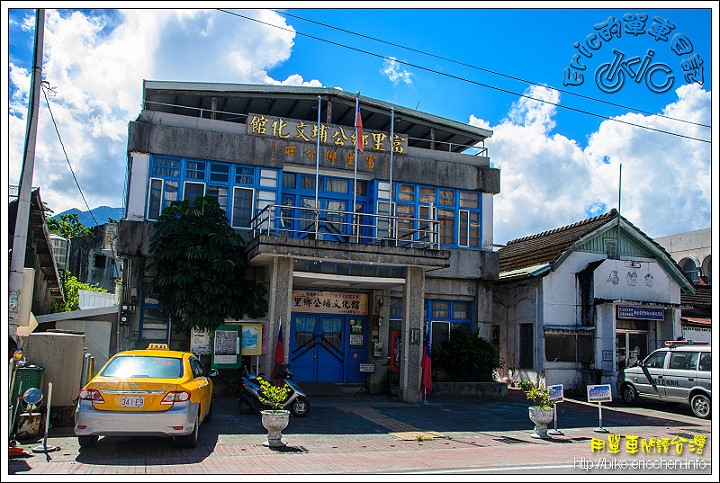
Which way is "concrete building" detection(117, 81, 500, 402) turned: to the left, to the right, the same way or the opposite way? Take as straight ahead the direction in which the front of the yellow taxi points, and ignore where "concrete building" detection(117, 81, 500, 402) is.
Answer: the opposite way

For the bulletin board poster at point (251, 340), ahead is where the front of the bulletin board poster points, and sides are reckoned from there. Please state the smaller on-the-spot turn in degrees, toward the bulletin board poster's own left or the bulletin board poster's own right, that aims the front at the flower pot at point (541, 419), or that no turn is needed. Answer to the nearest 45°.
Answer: approximately 45° to the bulletin board poster's own left

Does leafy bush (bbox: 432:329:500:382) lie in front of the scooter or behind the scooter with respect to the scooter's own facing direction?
in front

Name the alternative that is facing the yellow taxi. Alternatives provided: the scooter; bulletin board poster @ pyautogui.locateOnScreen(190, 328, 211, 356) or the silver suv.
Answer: the bulletin board poster

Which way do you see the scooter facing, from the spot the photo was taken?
facing to the right of the viewer

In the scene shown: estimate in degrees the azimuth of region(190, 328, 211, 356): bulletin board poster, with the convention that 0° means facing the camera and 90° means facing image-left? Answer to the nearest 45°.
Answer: approximately 0°

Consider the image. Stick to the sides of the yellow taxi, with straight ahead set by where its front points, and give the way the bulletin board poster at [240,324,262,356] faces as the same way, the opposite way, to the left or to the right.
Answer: the opposite way

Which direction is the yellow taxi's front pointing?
away from the camera

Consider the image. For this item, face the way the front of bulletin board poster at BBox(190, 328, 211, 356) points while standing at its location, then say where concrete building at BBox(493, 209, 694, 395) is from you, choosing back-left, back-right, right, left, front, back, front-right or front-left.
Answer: left

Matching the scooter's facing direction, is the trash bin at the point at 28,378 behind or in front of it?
behind

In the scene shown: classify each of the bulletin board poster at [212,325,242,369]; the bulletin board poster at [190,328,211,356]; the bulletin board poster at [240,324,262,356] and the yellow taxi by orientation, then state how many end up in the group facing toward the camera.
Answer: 3
